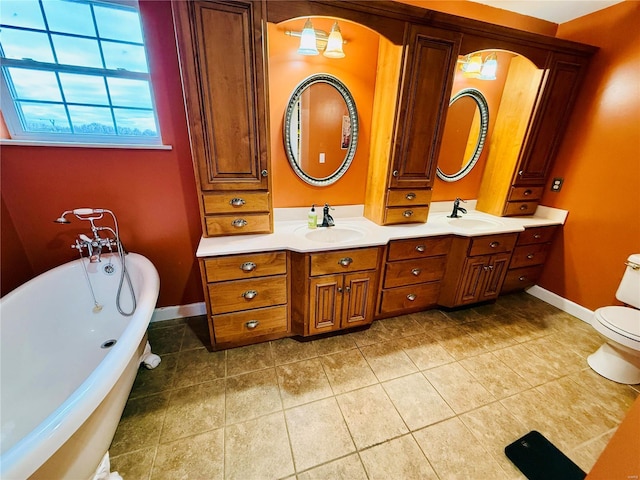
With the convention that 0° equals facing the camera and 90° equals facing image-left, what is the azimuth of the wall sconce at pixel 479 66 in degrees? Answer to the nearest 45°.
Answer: approximately 315°

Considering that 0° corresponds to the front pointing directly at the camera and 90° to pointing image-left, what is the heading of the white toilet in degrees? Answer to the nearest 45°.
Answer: approximately 45°

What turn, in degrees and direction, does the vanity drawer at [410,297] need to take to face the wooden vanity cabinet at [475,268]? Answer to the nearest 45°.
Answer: approximately 90° to its left

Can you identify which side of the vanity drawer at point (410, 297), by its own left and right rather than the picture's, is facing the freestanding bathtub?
right

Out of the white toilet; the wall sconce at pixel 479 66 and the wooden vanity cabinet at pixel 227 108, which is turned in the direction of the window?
the white toilet

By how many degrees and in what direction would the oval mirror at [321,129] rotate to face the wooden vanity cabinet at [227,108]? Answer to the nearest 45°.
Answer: approximately 45° to its right

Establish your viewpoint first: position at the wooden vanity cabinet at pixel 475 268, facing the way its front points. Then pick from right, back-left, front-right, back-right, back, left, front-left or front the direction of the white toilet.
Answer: front-left

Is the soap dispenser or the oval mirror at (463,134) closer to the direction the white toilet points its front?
the soap dispenser

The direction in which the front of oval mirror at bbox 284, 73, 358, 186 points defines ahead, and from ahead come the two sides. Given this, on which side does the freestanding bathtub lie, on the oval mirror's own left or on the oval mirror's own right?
on the oval mirror's own right

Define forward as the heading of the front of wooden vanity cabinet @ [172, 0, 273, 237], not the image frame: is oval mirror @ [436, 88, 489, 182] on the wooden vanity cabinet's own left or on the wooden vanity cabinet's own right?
on the wooden vanity cabinet's own left

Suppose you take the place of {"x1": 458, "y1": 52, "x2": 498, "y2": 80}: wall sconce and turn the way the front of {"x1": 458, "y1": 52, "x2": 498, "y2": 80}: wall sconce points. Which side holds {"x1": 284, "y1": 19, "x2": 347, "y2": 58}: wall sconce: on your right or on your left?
on your right

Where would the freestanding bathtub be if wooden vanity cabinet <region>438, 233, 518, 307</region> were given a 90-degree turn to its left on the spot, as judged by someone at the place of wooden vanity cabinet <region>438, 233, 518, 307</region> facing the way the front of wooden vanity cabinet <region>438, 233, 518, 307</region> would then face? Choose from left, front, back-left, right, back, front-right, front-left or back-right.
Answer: back
